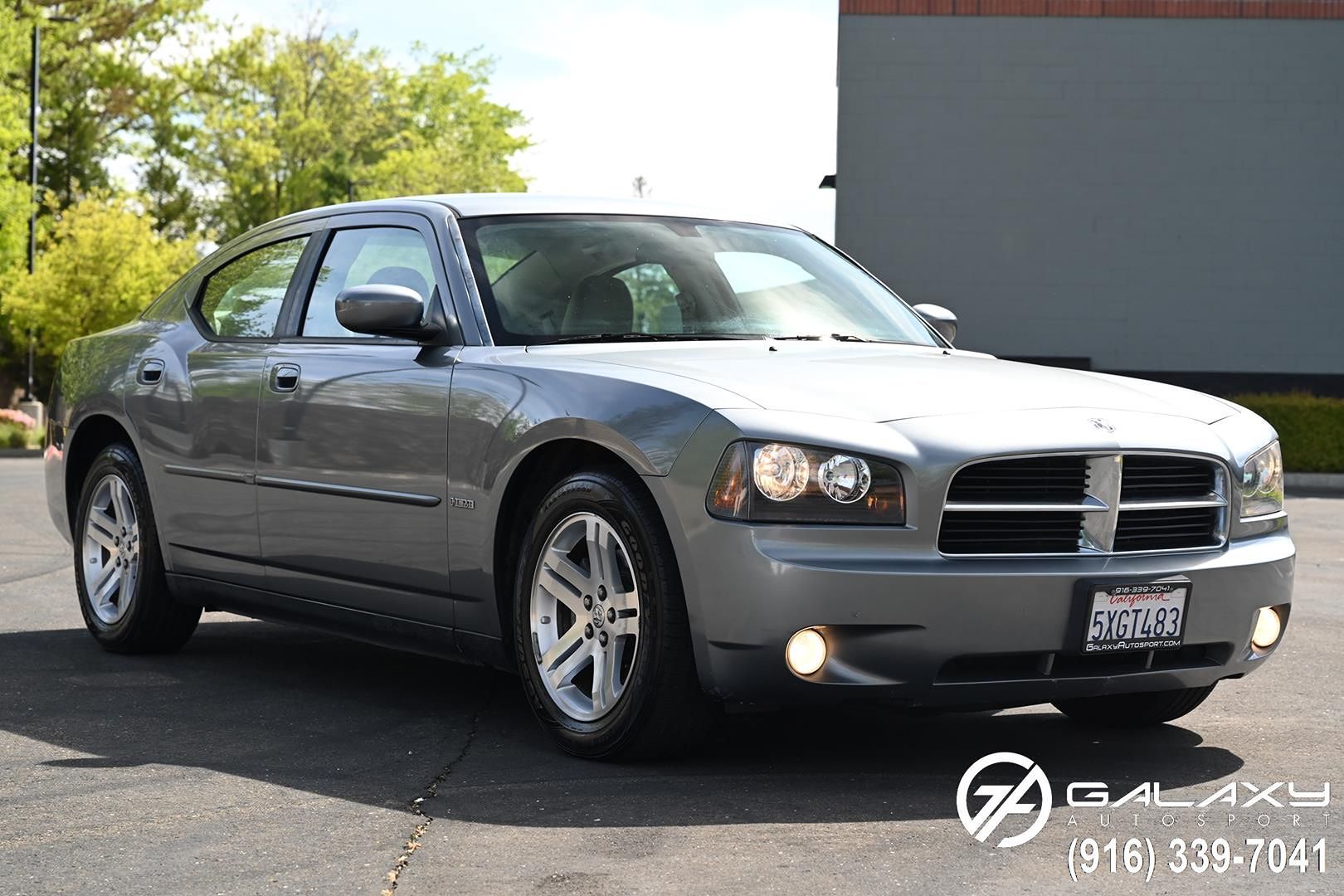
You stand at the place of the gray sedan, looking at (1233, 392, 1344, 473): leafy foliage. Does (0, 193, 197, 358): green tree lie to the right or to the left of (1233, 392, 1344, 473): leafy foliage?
left

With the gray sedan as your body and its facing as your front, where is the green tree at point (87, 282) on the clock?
The green tree is roughly at 7 o'clock from the gray sedan.

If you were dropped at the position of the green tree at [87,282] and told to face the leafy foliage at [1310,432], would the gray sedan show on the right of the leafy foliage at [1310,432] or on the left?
right

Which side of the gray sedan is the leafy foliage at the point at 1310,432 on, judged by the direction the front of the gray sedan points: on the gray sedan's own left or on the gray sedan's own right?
on the gray sedan's own left

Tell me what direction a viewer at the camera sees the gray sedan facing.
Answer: facing the viewer and to the right of the viewer
